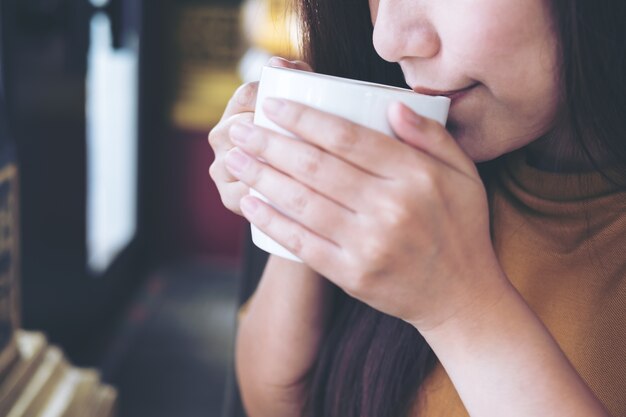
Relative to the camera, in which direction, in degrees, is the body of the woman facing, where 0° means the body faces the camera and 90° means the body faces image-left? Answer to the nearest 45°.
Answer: approximately 45°
